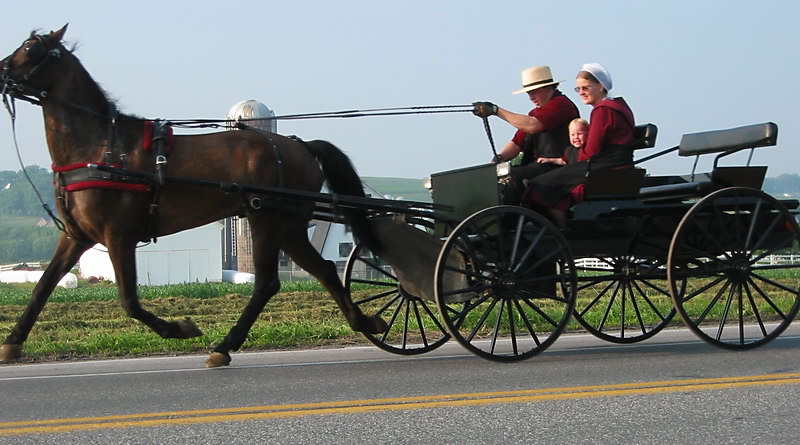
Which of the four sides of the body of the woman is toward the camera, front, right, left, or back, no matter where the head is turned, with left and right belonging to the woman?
left

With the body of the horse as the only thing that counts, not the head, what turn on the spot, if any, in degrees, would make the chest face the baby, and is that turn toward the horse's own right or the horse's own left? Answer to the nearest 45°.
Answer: approximately 180°

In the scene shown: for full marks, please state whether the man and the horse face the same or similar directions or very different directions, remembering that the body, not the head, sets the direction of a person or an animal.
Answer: same or similar directions

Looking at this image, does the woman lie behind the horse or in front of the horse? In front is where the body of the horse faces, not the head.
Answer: behind

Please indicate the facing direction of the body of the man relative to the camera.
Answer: to the viewer's left

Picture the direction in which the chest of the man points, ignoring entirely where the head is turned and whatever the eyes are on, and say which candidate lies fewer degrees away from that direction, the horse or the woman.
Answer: the horse

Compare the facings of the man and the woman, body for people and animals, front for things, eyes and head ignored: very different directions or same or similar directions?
same or similar directions

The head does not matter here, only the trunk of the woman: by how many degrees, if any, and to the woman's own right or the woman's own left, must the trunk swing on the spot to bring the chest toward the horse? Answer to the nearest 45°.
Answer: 0° — they already face it

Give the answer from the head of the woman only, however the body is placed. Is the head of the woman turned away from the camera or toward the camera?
toward the camera

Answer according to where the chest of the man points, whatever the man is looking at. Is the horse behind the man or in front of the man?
in front

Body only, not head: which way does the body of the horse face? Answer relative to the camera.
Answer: to the viewer's left

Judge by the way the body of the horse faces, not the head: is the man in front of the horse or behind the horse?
behind
